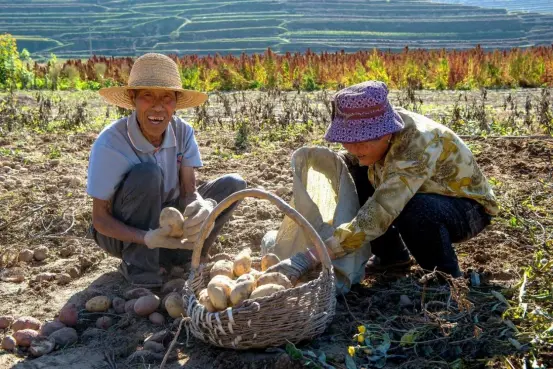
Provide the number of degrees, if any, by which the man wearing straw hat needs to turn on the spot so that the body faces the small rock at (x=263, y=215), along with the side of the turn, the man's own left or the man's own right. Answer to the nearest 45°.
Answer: approximately 90° to the man's own left

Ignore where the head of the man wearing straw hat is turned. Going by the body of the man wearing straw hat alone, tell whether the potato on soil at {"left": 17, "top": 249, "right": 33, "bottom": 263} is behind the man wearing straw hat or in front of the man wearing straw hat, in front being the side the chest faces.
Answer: behind

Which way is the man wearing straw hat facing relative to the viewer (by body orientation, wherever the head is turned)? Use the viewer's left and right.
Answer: facing the viewer and to the right of the viewer

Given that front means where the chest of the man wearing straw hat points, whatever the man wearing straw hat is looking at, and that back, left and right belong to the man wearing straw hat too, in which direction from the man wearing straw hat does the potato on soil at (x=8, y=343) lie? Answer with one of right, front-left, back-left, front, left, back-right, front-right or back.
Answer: right

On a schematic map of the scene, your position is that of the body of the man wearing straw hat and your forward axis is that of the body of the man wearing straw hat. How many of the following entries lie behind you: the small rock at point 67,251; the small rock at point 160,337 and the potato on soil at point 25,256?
2

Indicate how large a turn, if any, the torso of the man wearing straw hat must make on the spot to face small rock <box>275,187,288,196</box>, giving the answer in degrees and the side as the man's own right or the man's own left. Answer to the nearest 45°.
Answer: approximately 90° to the man's own left

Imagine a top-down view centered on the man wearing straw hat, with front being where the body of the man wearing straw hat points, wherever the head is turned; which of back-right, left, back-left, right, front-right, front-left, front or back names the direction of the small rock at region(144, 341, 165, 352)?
front-right
